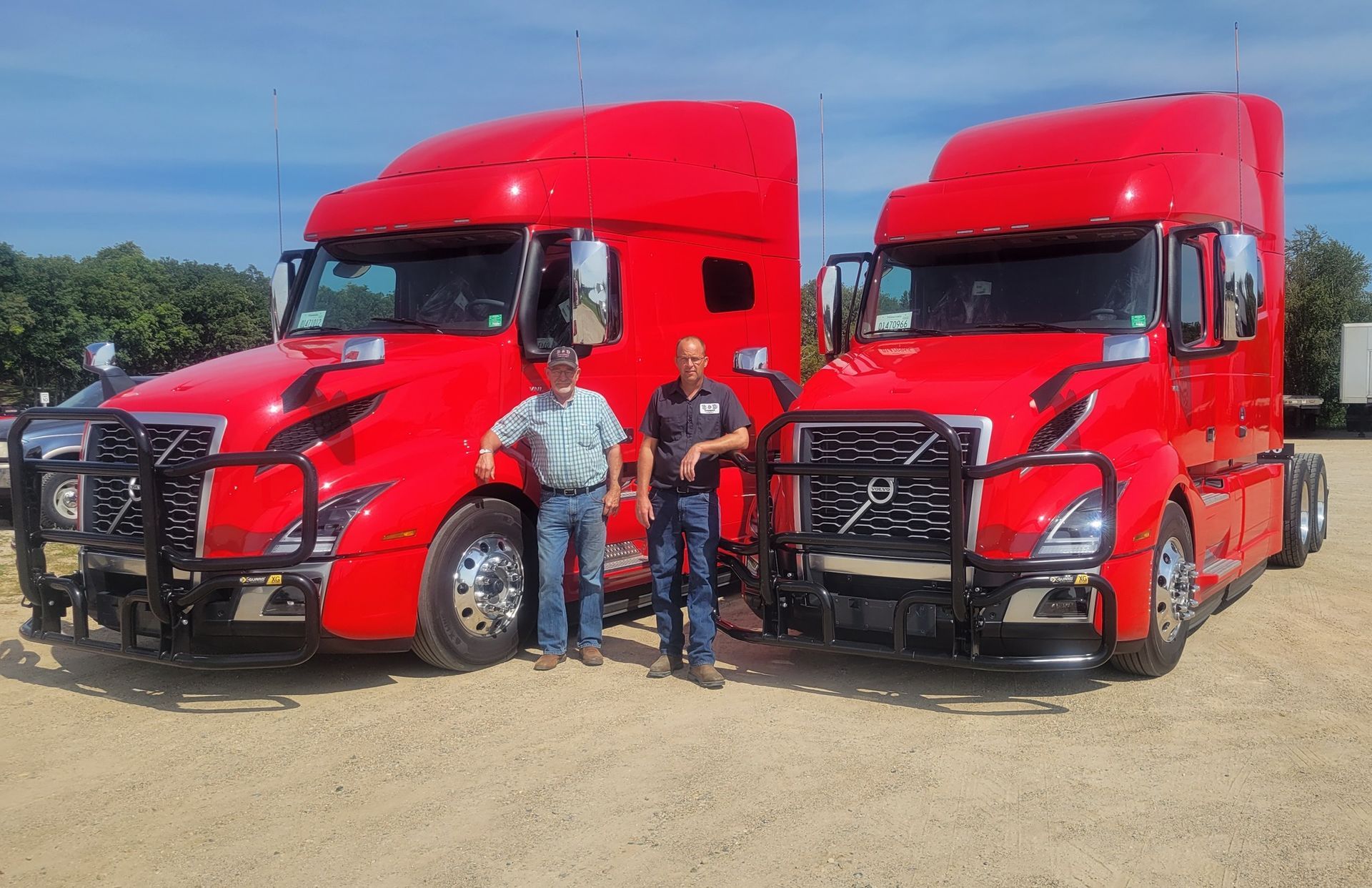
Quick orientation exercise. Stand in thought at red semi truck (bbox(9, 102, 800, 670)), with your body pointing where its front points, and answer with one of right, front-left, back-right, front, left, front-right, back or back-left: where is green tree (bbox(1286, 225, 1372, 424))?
back

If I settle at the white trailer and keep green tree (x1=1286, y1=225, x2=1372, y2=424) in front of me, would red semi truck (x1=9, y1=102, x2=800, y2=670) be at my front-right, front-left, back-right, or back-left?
back-left

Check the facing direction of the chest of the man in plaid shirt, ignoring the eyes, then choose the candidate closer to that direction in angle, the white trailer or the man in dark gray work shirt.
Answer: the man in dark gray work shirt

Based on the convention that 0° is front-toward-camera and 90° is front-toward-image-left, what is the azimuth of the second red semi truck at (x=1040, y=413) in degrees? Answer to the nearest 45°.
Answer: approximately 45°

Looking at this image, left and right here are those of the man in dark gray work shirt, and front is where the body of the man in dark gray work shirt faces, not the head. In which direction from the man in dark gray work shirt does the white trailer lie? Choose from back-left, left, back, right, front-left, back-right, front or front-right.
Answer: back-left

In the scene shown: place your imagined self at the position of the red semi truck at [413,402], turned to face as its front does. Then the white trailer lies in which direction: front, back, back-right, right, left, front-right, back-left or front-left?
back

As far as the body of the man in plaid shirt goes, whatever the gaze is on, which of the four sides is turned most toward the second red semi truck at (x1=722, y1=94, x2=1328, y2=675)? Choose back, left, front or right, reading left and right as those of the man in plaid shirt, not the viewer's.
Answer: left

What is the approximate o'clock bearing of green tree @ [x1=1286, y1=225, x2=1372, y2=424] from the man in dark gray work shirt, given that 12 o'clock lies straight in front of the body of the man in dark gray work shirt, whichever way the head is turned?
The green tree is roughly at 7 o'clock from the man in dark gray work shirt.

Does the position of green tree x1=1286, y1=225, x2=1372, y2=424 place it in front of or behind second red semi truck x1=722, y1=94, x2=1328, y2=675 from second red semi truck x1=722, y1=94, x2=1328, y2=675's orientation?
behind

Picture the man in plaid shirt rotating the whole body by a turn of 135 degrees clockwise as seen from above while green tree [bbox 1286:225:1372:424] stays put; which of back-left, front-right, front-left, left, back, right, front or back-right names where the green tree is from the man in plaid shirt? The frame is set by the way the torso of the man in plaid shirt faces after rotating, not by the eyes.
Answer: right

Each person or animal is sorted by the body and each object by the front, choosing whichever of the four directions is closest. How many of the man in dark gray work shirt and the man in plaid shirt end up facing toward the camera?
2
